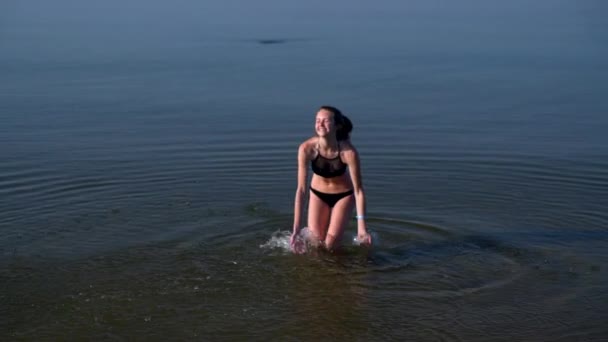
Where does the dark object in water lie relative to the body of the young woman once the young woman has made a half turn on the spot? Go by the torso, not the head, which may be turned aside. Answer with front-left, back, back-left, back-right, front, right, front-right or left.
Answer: front

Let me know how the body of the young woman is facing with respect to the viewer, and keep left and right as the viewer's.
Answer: facing the viewer

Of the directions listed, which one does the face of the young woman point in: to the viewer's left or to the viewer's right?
to the viewer's left
